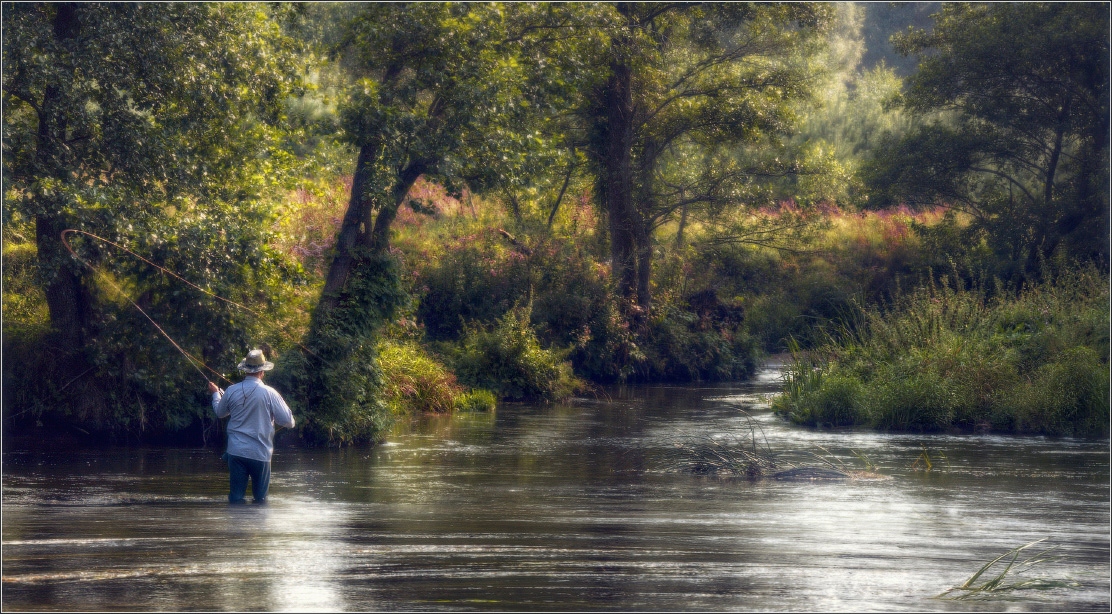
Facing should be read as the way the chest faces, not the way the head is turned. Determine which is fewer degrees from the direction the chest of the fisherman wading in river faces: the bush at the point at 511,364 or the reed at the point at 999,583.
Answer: the bush

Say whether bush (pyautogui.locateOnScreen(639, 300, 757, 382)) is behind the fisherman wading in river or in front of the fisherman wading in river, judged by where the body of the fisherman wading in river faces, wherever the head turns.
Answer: in front

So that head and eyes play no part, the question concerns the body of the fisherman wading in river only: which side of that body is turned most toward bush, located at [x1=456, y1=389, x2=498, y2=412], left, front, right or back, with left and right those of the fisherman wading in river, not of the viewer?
front

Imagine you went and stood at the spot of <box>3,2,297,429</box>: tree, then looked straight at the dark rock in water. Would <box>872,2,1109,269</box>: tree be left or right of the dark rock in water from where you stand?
left

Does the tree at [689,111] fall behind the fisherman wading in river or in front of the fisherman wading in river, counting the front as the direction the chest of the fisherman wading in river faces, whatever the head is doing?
in front

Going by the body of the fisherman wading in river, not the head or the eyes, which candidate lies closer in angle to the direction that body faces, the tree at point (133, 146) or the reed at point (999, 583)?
the tree

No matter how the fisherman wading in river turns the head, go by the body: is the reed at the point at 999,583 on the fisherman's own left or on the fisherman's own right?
on the fisherman's own right

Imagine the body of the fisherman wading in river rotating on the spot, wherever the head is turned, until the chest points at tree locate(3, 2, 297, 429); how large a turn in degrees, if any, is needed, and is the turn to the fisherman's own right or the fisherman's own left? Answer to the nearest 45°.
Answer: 0° — they already face it

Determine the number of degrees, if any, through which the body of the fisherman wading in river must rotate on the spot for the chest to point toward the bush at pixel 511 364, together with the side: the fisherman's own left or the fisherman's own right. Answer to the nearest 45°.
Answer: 0° — they already face it

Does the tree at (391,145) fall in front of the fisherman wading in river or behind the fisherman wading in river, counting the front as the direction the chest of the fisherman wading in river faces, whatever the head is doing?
in front

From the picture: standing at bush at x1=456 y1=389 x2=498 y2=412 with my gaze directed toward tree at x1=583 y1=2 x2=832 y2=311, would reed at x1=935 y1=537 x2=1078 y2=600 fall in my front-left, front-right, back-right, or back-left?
back-right

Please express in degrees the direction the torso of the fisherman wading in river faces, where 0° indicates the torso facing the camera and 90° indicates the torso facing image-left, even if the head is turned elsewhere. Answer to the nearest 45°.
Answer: approximately 180°
